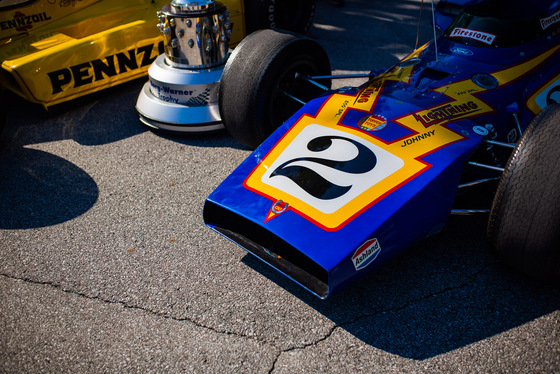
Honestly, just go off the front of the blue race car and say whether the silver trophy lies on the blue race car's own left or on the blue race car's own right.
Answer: on the blue race car's own right

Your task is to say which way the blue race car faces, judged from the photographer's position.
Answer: facing the viewer and to the left of the viewer
